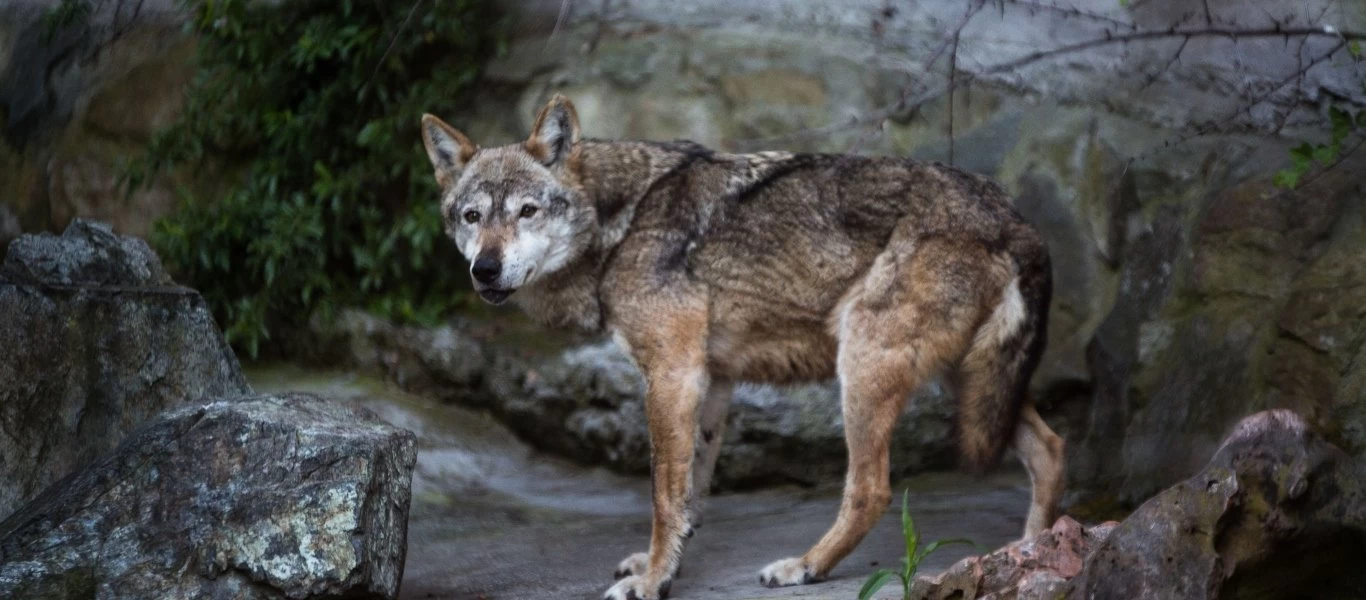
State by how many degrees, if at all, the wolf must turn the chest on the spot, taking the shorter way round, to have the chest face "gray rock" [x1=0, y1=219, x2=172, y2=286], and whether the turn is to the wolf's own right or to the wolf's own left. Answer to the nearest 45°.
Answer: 0° — it already faces it

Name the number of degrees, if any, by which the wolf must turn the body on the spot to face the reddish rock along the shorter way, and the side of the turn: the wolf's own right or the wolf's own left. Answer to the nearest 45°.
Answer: approximately 90° to the wolf's own left

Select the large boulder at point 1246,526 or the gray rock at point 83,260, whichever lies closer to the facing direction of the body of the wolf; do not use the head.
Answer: the gray rock

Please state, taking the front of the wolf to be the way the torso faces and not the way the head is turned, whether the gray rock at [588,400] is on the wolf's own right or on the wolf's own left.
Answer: on the wolf's own right

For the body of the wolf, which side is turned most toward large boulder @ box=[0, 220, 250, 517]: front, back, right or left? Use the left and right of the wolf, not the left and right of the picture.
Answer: front

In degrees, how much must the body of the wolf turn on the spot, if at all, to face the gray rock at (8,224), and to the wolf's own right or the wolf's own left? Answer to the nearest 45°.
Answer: approximately 45° to the wolf's own right

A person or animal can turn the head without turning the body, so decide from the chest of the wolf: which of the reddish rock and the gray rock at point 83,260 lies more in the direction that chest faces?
the gray rock

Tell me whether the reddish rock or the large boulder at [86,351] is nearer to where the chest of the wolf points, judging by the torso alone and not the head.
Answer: the large boulder

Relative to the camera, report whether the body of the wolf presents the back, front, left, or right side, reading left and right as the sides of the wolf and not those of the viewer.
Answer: left
